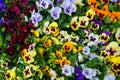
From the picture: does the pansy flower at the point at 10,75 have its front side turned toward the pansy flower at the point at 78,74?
no

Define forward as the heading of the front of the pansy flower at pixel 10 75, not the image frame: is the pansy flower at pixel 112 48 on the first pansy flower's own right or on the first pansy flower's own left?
on the first pansy flower's own left

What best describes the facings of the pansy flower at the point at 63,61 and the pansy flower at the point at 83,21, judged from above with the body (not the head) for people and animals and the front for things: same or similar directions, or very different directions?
same or similar directions

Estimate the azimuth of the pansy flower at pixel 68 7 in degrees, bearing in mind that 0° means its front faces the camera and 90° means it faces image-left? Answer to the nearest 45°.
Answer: approximately 0°

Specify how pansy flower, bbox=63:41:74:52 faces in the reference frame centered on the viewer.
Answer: facing the viewer and to the left of the viewer

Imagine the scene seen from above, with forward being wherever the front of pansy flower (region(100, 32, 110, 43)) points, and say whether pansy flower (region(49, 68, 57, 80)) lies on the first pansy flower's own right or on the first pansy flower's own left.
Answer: on the first pansy flower's own right

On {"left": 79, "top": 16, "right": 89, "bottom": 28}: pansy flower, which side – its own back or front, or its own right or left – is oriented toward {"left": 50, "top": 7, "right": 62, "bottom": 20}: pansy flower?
right

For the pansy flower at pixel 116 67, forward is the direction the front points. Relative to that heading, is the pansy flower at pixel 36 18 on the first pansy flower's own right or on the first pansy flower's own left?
on the first pansy flower's own right

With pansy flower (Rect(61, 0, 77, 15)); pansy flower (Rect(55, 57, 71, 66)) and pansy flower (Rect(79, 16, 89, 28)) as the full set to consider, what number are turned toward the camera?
3

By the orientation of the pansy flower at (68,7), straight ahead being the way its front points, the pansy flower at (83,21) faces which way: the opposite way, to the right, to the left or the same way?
the same way

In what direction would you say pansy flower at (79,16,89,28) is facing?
toward the camera

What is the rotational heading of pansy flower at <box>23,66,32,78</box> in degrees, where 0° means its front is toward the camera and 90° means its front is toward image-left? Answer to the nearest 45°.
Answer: approximately 0°

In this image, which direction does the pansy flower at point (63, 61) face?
toward the camera
